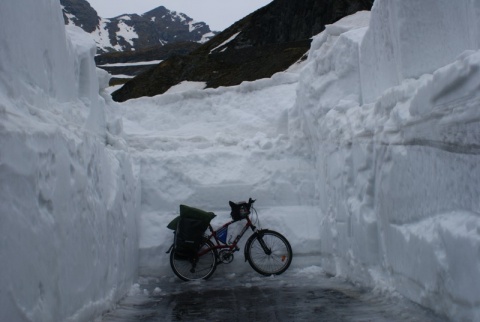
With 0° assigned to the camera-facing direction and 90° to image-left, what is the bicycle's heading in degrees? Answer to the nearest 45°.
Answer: approximately 270°
